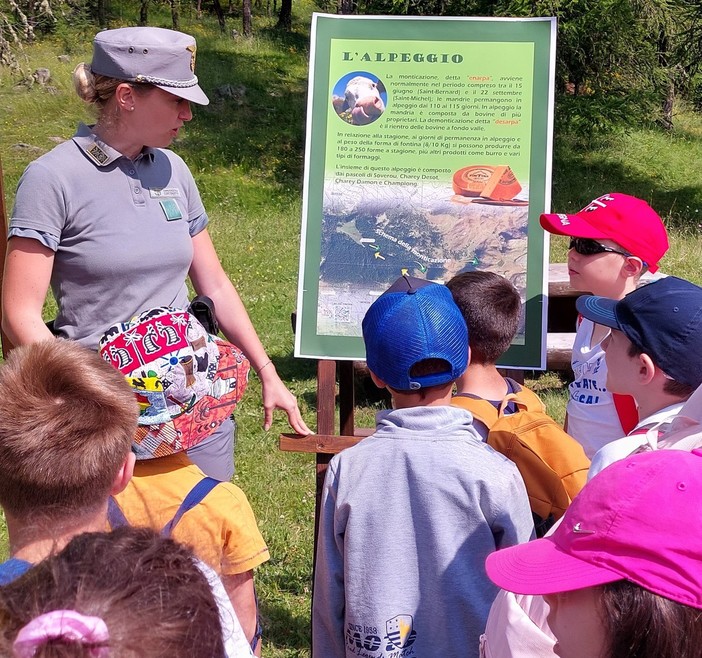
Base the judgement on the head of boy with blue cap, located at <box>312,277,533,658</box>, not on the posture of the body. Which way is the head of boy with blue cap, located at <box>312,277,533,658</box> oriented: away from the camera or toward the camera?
away from the camera

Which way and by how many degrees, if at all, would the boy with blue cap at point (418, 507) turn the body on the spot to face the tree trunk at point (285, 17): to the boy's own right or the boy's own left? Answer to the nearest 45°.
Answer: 0° — they already face it

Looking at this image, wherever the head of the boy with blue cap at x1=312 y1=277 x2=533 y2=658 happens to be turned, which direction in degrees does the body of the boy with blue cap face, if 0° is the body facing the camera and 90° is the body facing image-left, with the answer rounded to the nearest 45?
approximately 180°

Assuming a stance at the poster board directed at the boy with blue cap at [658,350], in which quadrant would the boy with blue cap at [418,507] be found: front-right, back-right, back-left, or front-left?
front-right

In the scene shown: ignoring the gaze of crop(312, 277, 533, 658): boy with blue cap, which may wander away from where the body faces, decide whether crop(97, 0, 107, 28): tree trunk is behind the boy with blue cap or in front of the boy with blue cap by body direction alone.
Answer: in front

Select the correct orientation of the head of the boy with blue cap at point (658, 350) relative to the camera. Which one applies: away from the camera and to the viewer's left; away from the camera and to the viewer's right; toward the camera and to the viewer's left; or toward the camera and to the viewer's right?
away from the camera and to the viewer's left

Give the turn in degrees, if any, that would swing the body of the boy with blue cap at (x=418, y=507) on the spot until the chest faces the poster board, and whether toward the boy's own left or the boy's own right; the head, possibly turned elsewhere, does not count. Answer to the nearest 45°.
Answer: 0° — they already face it
